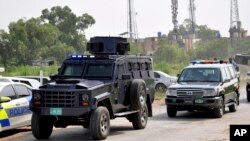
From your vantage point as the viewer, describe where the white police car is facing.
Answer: facing the viewer and to the left of the viewer

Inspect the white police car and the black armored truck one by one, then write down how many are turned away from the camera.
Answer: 0

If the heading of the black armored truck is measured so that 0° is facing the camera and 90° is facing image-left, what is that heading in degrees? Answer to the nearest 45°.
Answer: approximately 45°
